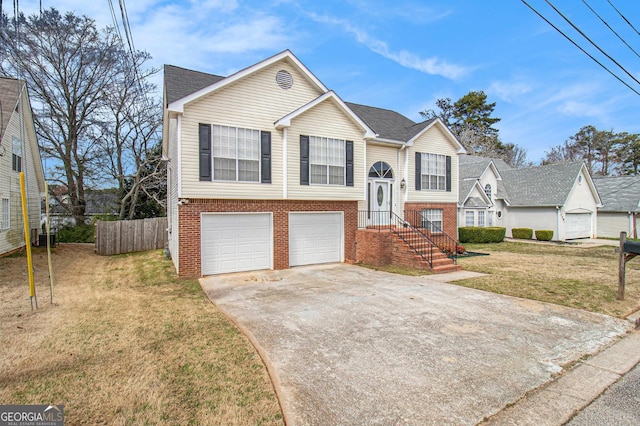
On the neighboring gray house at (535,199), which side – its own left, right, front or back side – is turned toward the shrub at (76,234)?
right

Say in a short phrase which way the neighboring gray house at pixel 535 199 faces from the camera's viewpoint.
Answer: facing the viewer and to the right of the viewer

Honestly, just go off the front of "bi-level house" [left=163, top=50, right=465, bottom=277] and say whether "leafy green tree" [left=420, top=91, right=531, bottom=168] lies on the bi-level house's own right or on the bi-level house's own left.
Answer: on the bi-level house's own left

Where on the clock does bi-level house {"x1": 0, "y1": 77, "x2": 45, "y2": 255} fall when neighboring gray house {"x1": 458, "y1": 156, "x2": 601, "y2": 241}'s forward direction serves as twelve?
The bi-level house is roughly at 3 o'clock from the neighboring gray house.

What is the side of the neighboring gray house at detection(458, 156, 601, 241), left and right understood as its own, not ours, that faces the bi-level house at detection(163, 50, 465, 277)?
right

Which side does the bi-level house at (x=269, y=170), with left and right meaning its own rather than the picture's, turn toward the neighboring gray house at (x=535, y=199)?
left

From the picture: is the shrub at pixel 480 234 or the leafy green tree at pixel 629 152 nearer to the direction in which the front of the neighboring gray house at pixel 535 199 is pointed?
the shrub

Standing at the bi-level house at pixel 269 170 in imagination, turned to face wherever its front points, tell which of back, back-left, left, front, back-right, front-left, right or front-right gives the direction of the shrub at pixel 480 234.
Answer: left

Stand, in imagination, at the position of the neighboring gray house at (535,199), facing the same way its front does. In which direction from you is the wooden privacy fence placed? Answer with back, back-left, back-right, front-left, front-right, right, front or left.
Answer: right

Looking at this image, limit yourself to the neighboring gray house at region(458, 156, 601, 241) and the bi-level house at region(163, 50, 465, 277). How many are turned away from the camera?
0

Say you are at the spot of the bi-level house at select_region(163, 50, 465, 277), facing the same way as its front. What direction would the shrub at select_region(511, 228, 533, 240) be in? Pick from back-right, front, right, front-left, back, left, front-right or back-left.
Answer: left
